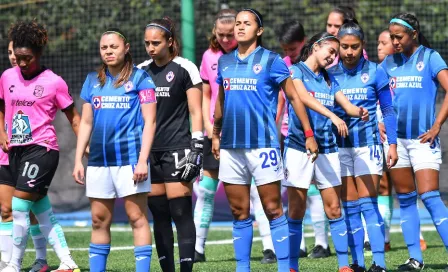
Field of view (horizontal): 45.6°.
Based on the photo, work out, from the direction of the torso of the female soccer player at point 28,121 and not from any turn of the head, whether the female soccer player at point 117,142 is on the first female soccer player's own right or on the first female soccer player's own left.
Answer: on the first female soccer player's own left

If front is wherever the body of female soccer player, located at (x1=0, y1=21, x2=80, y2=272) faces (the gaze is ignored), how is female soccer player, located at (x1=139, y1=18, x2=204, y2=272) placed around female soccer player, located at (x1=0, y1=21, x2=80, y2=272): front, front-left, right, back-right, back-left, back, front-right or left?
left

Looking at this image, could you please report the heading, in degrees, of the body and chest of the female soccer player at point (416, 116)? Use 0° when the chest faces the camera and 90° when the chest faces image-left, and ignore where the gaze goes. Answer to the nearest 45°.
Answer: approximately 45°
